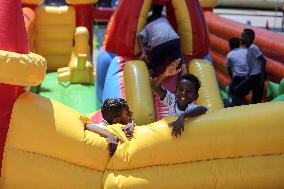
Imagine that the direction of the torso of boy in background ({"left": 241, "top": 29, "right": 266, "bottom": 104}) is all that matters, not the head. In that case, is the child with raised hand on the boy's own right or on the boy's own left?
on the boy's own left

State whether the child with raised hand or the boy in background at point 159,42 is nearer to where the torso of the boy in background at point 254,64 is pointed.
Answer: the boy in background

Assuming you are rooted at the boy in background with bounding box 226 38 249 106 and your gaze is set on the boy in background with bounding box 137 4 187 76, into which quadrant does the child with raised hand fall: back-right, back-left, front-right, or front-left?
front-left

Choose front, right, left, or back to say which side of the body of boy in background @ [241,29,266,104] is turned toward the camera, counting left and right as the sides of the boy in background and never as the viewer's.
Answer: left

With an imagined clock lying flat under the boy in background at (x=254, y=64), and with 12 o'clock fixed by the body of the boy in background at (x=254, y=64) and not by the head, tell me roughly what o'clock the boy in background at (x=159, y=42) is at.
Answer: the boy in background at (x=159, y=42) is roughly at 11 o'clock from the boy in background at (x=254, y=64).
